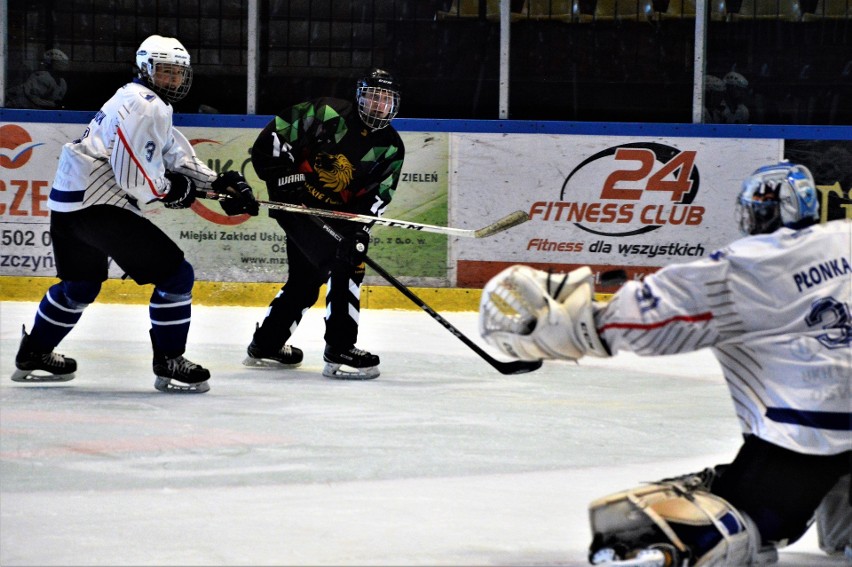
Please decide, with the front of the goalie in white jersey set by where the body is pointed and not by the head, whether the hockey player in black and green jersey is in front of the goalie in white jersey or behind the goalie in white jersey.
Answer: in front

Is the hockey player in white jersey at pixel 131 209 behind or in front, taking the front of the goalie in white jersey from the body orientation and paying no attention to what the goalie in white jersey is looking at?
in front

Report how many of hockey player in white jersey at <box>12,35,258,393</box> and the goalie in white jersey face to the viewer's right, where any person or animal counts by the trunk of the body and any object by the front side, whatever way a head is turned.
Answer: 1

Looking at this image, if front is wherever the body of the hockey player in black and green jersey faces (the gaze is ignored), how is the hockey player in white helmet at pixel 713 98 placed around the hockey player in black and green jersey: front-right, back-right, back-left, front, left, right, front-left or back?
left

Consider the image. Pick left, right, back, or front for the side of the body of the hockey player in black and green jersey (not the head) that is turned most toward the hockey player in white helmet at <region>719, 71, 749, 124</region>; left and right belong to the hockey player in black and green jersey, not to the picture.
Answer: left

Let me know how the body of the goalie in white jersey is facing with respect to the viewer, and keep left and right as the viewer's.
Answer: facing away from the viewer and to the left of the viewer

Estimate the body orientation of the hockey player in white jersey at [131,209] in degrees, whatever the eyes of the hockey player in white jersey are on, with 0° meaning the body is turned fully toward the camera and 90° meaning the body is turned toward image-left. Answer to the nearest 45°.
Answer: approximately 270°

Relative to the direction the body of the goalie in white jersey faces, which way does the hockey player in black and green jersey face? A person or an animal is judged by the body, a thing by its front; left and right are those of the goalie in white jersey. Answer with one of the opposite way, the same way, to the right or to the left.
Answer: the opposite way

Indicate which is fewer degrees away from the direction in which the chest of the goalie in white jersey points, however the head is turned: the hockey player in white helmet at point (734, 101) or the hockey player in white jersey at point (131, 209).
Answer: the hockey player in white jersey

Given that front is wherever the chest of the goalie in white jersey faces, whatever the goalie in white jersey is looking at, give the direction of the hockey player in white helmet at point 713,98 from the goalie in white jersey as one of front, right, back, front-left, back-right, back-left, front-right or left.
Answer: front-right

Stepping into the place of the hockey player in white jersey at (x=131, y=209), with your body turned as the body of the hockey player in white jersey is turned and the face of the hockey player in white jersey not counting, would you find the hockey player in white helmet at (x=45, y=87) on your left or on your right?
on your left

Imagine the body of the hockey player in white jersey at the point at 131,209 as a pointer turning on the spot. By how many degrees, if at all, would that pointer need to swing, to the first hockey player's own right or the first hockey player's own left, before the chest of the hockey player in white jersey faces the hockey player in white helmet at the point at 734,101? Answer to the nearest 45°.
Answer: approximately 45° to the first hockey player's own left

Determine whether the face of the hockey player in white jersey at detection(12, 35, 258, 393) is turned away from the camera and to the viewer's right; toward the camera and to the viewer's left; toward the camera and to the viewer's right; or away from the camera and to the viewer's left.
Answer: toward the camera and to the viewer's right

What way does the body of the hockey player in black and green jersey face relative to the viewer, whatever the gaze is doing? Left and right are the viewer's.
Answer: facing the viewer and to the right of the viewer

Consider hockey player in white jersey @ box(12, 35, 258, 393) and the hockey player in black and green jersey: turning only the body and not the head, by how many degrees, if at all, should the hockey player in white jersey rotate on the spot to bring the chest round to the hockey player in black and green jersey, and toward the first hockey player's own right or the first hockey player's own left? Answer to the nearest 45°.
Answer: approximately 45° to the first hockey player's own left
